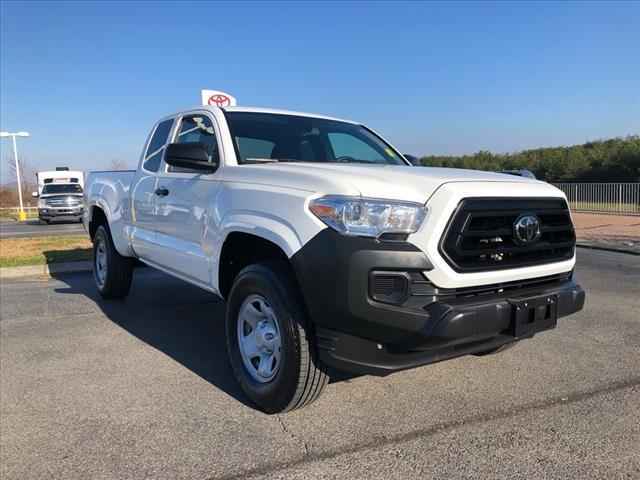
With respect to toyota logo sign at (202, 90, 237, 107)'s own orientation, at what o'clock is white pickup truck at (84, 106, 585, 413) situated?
The white pickup truck is roughly at 12 o'clock from the toyota logo sign.

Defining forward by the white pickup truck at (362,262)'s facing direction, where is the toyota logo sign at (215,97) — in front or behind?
behind

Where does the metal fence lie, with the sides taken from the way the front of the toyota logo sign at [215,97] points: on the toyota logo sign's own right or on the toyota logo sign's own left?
on the toyota logo sign's own left

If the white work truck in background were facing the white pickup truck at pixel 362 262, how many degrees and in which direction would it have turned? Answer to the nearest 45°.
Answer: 0° — it already faces it

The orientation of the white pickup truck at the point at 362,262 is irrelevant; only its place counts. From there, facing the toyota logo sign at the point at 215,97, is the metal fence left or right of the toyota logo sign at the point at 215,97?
right

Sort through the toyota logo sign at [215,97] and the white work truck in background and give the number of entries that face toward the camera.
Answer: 2

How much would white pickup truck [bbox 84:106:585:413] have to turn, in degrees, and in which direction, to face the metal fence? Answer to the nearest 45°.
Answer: approximately 90° to its left

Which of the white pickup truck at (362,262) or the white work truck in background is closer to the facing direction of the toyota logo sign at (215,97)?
the white pickup truck

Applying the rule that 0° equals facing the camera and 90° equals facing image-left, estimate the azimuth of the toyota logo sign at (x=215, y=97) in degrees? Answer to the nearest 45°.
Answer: approximately 0°
